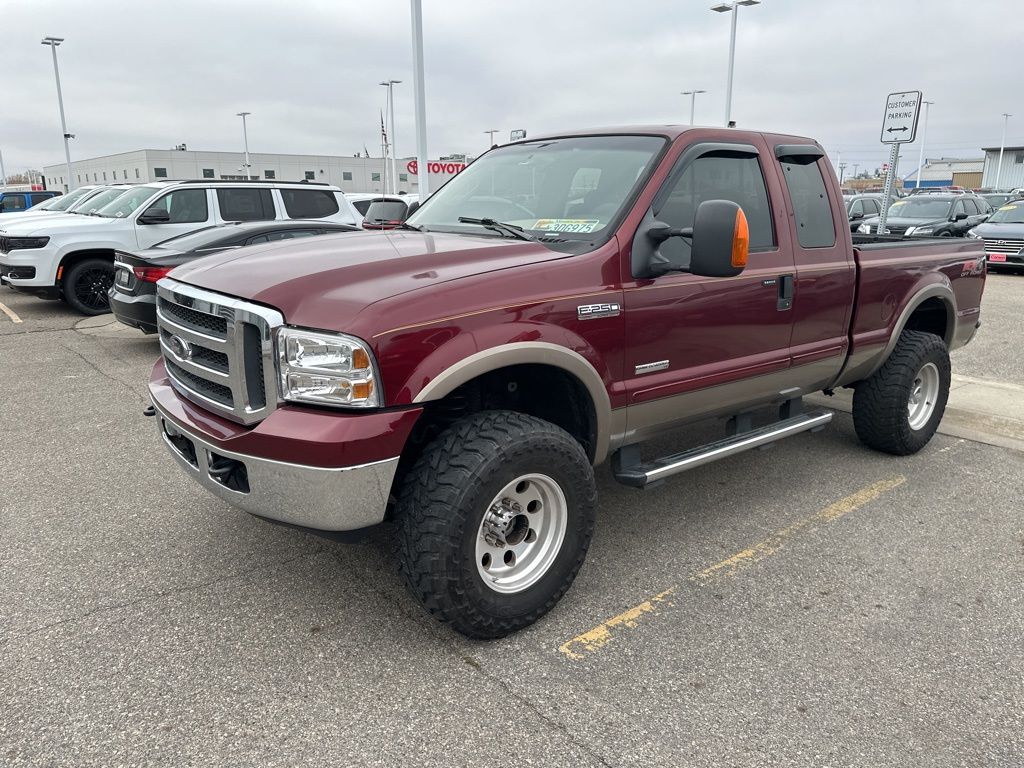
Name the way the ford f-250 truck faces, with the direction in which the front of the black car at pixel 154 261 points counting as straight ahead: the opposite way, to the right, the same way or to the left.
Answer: the opposite way

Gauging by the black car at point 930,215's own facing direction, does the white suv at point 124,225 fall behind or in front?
in front

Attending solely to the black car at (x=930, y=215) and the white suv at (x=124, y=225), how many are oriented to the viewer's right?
0

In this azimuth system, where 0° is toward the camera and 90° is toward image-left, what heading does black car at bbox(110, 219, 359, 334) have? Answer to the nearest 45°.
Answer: approximately 225°

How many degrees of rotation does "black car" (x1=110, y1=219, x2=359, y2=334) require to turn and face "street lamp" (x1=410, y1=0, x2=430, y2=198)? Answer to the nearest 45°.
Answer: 0° — it already faces it

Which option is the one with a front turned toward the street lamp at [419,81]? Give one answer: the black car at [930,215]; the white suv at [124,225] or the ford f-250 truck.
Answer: the black car

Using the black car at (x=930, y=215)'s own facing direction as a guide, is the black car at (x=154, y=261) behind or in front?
in front

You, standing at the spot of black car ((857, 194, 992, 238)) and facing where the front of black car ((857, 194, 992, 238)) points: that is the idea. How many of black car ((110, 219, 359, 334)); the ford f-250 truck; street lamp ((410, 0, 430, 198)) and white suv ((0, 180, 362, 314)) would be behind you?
0

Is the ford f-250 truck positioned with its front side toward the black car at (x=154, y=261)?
no

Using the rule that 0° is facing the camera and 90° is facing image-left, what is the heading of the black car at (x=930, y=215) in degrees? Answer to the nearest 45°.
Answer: approximately 45°

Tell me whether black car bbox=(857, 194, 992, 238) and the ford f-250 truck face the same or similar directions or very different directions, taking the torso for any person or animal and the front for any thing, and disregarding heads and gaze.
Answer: same or similar directions

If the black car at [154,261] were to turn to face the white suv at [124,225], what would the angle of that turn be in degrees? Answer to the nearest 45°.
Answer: approximately 45° to its left

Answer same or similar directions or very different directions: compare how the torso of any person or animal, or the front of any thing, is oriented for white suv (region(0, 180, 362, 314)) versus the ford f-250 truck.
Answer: same or similar directions

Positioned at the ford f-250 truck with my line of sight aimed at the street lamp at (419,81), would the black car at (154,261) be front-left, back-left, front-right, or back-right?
front-left

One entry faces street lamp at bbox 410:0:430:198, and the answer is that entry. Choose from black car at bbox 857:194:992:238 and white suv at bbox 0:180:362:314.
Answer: the black car

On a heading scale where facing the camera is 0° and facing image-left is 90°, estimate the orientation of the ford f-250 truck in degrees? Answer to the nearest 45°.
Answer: approximately 45°

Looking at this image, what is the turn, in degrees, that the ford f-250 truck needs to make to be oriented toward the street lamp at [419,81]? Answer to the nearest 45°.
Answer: approximately 135° to its right

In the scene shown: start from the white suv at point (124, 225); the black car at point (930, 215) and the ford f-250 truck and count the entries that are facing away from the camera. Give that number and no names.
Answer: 0

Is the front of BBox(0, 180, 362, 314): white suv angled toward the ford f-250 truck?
no
